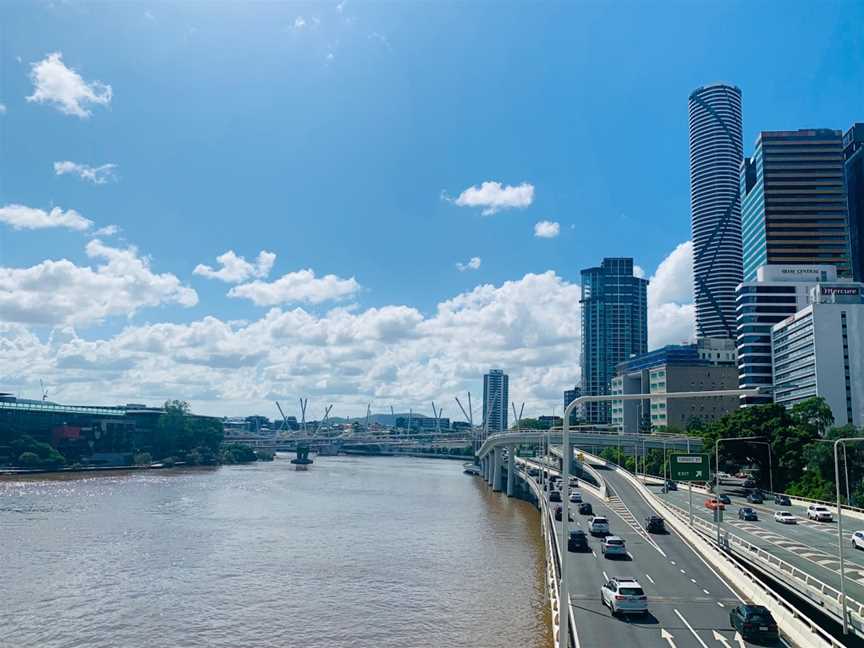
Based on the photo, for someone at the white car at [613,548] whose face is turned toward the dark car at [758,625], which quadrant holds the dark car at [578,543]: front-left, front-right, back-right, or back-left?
back-right

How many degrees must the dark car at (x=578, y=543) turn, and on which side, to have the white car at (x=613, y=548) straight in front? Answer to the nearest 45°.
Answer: approximately 135° to its right

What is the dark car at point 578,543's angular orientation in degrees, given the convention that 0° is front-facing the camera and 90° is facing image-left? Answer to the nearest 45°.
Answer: approximately 180°

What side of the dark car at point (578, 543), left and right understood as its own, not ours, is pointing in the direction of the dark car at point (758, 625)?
back

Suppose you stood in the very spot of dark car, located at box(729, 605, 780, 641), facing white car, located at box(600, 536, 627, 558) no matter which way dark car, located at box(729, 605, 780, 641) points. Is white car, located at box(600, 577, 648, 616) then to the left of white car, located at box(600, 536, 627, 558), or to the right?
left

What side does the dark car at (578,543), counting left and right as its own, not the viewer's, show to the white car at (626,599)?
back

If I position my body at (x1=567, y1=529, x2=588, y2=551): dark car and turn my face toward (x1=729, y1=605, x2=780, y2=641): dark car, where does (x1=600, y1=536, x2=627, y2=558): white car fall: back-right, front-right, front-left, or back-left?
front-left

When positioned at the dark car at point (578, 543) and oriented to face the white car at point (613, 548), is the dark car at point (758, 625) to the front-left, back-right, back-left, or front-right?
front-right
